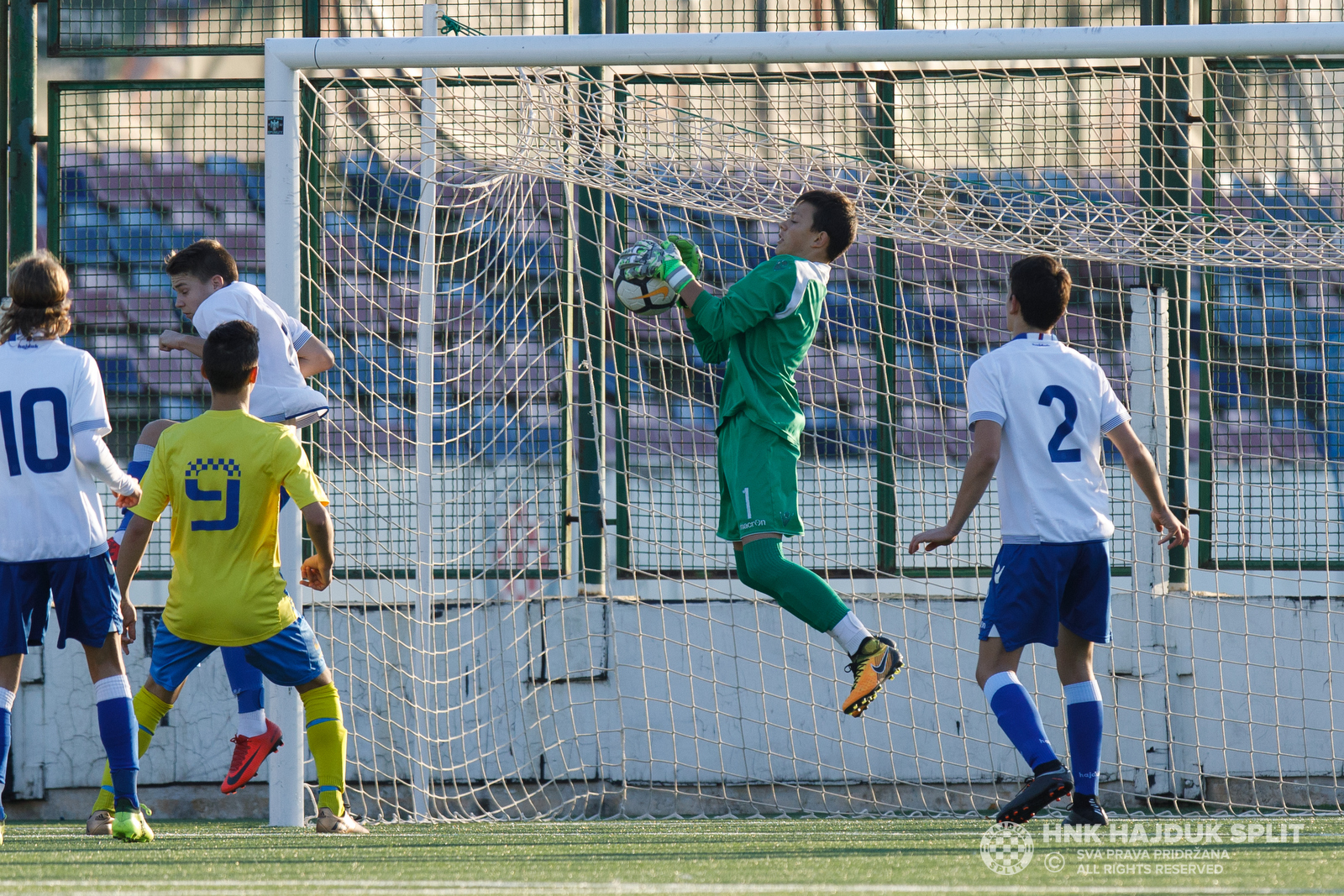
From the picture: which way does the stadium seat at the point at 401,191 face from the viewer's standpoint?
toward the camera

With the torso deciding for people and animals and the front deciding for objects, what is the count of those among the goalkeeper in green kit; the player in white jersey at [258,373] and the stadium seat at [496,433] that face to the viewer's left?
2

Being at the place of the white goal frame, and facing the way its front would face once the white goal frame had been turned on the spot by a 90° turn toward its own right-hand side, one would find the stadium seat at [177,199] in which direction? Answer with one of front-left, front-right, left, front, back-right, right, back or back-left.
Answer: front-right

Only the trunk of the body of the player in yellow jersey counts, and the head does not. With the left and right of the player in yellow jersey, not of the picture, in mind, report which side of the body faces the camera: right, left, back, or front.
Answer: back

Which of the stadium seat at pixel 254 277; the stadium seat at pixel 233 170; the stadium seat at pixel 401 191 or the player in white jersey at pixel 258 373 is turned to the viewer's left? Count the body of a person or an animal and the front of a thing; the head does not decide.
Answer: the player in white jersey

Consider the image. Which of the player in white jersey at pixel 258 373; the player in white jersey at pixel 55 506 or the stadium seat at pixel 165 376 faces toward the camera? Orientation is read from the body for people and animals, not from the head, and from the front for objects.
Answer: the stadium seat

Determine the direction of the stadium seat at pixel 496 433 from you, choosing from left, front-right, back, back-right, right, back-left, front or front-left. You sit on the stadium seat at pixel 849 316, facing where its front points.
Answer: right

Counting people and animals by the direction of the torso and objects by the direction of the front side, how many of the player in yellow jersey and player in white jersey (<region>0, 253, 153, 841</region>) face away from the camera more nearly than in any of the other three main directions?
2

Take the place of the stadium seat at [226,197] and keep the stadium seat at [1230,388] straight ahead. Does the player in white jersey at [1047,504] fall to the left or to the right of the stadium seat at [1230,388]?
right

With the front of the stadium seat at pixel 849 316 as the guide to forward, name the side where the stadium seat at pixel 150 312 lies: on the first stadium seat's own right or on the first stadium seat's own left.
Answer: on the first stadium seat's own right

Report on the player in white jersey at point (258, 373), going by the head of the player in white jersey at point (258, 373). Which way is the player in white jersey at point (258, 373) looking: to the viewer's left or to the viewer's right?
to the viewer's left

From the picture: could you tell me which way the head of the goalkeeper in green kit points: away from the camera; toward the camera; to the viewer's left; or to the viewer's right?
to the viewer's left

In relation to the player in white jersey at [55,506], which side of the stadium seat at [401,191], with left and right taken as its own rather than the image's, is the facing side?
front

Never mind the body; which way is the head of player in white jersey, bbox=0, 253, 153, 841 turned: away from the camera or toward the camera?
away from the camera

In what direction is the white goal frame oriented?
toward the camera

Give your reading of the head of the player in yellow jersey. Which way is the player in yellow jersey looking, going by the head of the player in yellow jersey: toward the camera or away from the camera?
away from the camera

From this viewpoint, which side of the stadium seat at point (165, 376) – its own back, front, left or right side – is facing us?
front
